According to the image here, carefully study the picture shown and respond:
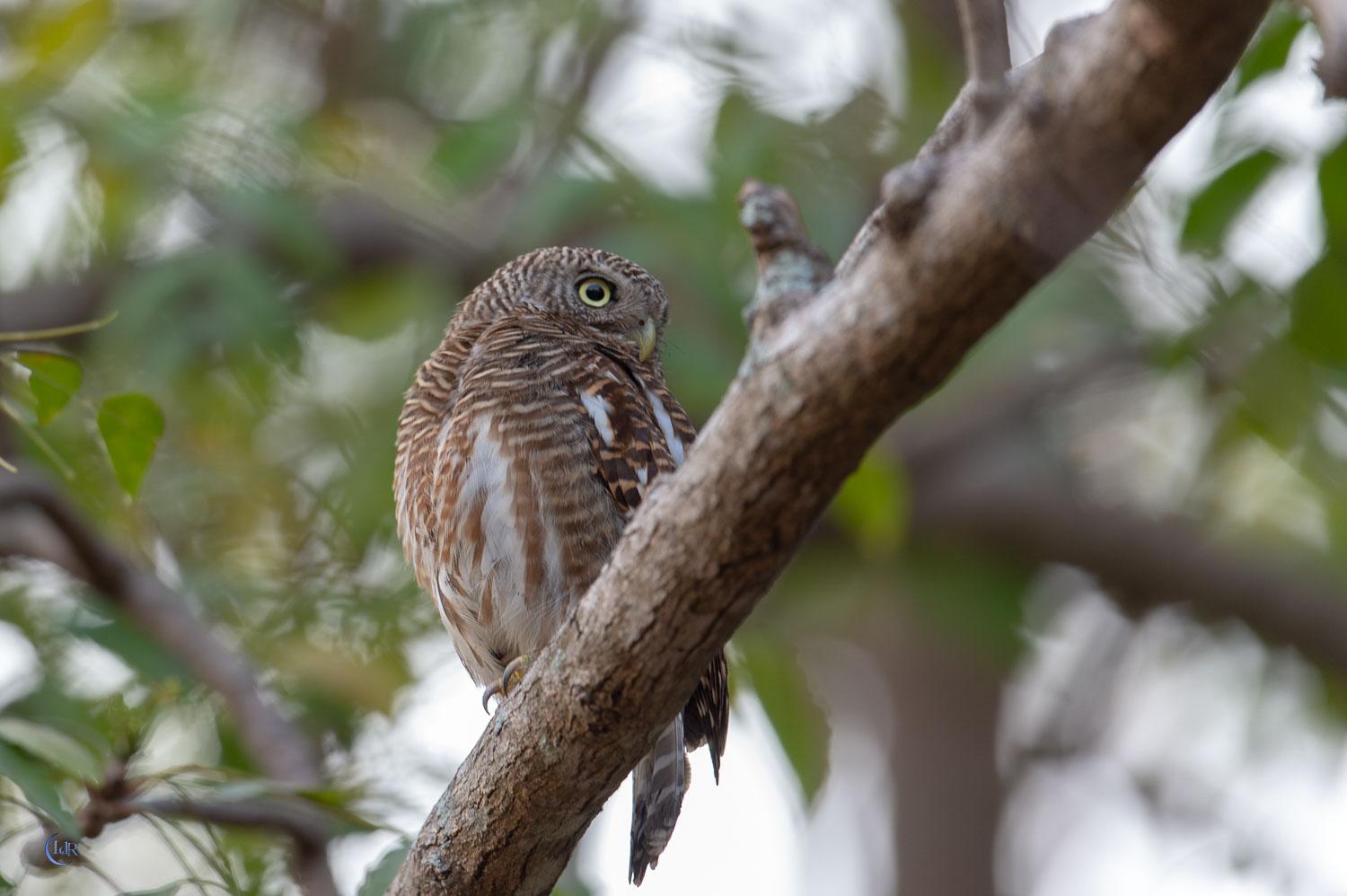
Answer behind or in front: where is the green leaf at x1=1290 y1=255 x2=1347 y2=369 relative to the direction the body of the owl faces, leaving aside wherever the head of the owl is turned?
behind

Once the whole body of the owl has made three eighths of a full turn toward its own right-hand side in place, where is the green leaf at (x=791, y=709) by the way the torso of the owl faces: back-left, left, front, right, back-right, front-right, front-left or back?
front-right

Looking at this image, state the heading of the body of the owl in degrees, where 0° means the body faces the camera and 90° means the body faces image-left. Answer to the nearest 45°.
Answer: approximately 45°
